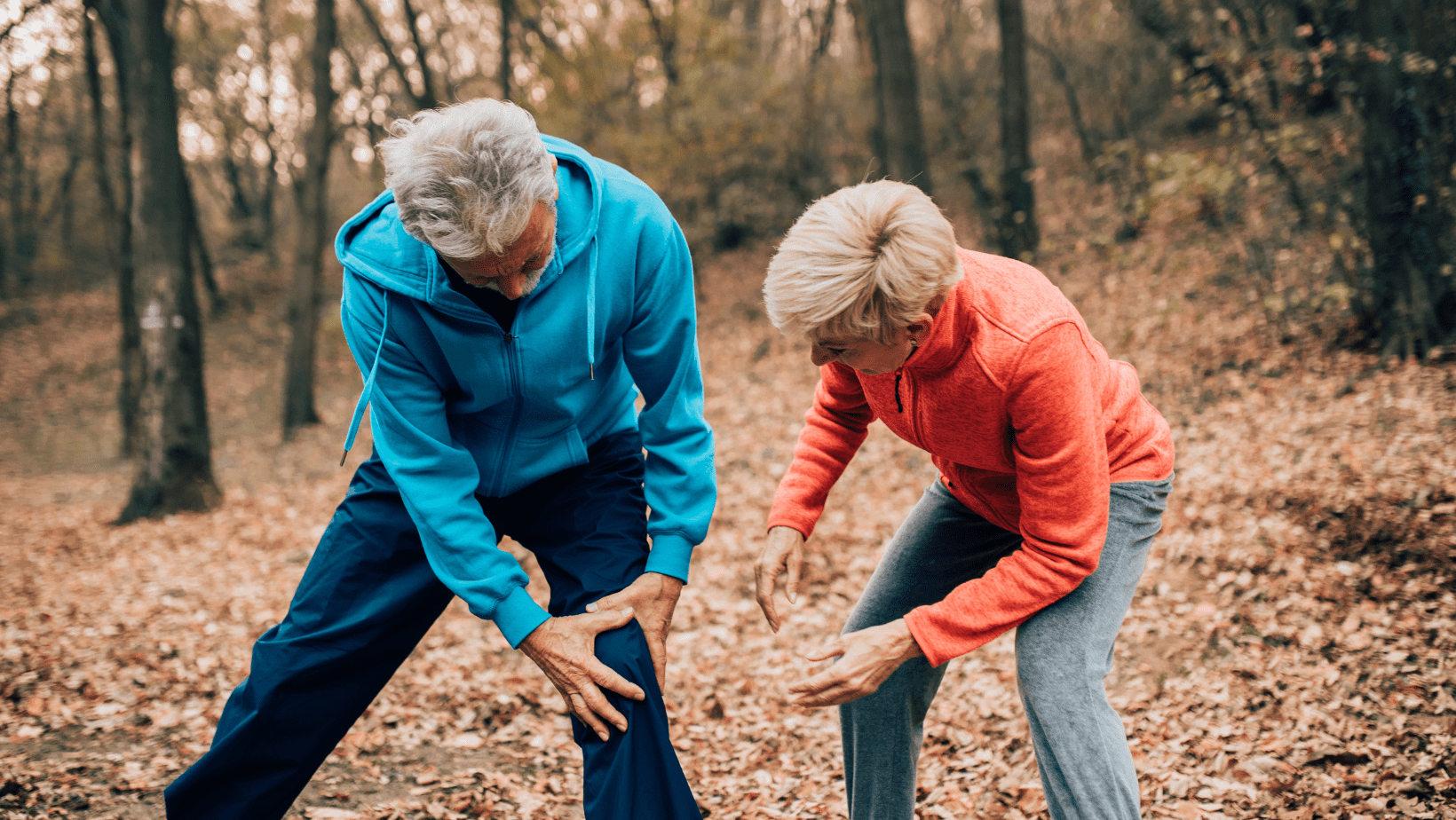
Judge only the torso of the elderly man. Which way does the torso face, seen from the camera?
toward the camera

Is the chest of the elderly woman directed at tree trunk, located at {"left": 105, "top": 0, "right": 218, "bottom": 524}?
no

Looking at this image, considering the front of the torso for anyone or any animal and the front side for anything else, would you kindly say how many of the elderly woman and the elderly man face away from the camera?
0

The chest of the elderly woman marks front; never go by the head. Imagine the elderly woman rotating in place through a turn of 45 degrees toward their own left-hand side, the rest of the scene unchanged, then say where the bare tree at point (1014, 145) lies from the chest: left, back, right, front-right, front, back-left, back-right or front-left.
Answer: back

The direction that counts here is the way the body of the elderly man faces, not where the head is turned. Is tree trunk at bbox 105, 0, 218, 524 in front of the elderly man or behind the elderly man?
behind

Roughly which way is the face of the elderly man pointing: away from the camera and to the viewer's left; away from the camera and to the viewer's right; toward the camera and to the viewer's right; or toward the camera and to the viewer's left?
toward the camera and to the viewer's right

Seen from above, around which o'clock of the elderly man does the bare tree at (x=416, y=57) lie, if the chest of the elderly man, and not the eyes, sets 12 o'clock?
The bare tree is roughly at 6 o'clock from the elderly man.

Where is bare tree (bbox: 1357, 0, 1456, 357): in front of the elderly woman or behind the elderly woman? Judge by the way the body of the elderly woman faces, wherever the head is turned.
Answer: behind

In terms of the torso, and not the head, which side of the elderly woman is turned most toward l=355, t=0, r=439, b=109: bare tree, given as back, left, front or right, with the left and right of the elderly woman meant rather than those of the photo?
right

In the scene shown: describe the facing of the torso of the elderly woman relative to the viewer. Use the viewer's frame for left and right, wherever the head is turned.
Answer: facing the viewer and to the left of the viewer

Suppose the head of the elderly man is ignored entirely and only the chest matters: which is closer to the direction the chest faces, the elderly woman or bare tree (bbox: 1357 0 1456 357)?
the elderly woman
